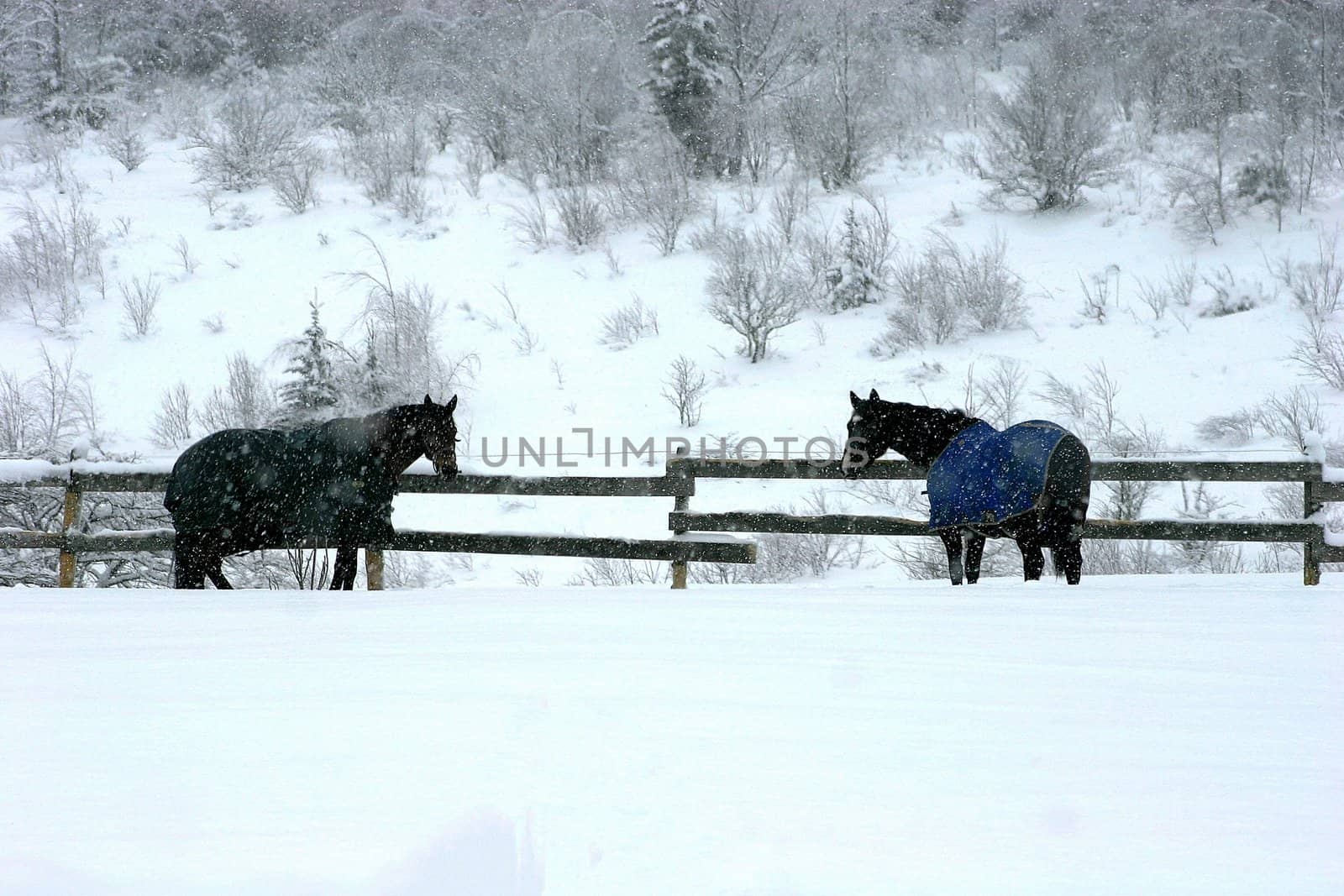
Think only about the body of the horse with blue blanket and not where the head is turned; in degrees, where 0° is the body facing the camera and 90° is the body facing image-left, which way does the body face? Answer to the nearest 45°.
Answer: approximately 90°

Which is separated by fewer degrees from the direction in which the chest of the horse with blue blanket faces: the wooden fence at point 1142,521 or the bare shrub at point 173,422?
the bare shrub

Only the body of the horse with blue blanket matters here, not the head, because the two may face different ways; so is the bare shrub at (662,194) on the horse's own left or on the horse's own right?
on the horse's own right

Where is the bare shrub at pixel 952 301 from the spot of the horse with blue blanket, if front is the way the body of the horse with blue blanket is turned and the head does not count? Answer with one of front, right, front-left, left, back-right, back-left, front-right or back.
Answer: right

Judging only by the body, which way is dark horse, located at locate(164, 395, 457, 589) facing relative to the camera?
to the viewer's right

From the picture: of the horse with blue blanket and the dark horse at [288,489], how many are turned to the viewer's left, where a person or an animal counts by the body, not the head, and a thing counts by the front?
1

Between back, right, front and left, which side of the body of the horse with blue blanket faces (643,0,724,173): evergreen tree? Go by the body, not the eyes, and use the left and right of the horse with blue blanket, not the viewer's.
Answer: right

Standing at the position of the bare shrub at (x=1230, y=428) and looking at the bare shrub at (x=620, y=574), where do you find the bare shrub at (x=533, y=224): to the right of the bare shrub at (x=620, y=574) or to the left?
right

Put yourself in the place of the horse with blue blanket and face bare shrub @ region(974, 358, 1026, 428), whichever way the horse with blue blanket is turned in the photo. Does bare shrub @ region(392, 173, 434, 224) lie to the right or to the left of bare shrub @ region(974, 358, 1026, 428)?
left

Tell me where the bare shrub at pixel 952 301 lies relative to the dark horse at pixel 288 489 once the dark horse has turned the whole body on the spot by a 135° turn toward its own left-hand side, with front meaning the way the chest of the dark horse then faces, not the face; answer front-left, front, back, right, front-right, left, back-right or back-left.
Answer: right

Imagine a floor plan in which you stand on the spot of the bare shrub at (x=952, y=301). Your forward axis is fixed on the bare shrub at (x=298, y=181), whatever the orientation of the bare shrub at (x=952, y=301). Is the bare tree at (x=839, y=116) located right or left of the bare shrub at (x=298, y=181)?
right

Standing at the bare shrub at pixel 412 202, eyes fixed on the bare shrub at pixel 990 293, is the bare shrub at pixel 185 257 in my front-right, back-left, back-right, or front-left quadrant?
back-right

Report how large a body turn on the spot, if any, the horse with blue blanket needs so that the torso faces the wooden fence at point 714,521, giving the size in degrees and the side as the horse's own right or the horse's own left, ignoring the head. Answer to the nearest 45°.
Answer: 0° — it already faces it

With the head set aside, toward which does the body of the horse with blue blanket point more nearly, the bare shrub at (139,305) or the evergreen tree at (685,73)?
the bare shrub

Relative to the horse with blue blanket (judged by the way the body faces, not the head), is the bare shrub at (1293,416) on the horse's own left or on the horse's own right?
on the horse's own right
